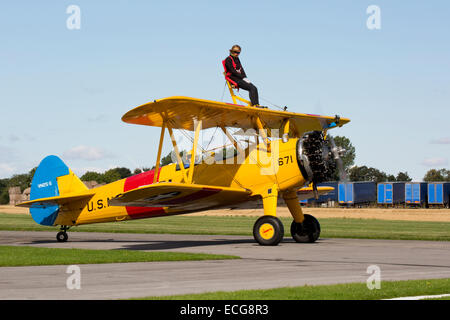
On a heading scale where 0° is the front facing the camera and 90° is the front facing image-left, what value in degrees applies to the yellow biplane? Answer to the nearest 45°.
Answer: approximately 315°
